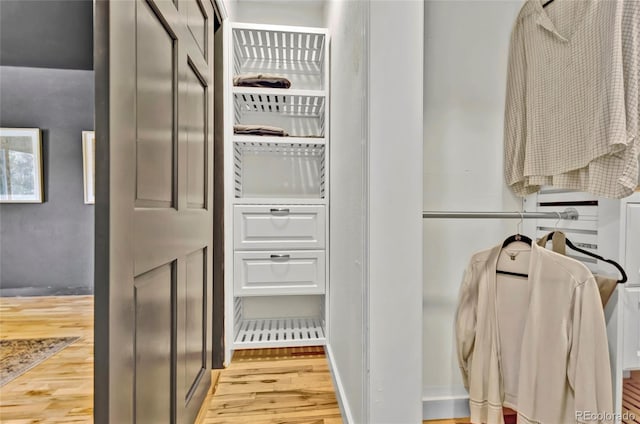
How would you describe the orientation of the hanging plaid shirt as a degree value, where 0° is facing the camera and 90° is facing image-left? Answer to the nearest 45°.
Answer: approximately 0°

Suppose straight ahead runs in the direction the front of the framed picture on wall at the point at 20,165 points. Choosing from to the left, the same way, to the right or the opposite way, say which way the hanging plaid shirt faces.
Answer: to the right

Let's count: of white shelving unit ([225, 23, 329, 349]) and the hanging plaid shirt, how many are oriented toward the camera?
2

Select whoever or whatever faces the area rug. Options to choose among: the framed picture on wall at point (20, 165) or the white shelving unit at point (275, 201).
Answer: the framed picture on wall

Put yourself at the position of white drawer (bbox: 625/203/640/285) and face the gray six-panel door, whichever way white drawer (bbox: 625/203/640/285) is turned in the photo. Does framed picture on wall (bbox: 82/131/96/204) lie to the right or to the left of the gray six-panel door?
right

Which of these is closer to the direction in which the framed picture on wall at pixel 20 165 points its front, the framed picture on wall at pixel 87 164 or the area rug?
the area rug
